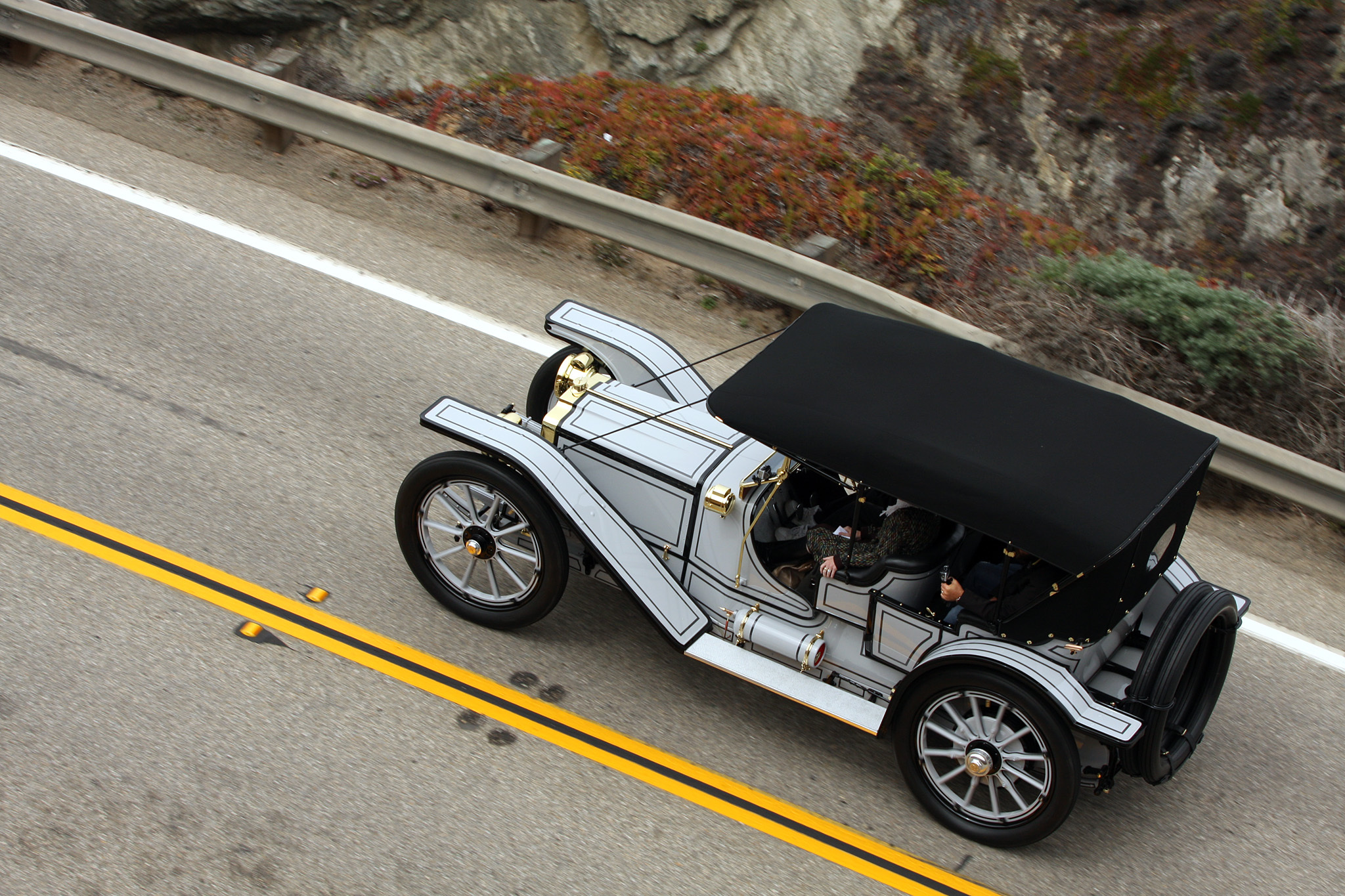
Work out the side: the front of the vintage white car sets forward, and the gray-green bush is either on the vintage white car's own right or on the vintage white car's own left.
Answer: on the vintage white car's own right

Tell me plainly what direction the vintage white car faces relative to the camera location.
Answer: facing away from the viewer and to the left of the viewer

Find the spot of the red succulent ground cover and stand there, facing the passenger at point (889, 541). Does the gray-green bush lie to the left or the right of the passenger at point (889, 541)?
left

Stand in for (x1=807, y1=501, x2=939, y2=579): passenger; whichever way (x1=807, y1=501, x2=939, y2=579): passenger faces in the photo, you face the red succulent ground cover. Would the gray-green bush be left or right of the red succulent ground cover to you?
right

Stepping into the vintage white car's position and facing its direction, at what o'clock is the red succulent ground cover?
The red succulent ground cover is roughly at 1 o'clock from the vintage white car.
